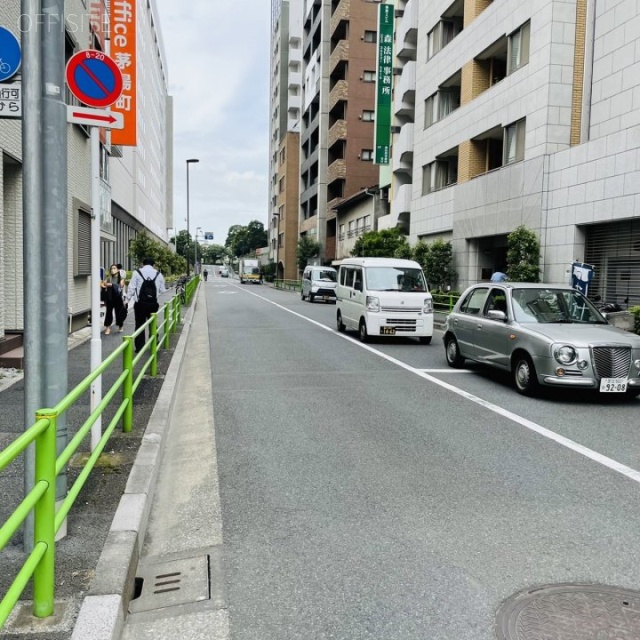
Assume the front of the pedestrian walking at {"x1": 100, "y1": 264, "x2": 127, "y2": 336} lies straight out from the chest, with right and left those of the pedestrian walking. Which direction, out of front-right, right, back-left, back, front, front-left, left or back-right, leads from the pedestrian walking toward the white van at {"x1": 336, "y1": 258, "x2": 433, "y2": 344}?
left

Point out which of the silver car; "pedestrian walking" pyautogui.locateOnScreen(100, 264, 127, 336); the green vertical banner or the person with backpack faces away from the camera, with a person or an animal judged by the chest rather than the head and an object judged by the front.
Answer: the person with backpack

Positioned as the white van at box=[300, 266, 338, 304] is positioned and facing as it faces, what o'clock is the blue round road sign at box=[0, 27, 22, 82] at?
The blue round road sign is roughly at 12 o'clock from the white van.

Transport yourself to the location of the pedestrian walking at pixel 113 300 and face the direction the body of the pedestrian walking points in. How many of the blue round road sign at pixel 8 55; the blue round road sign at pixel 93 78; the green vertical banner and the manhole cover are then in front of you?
3

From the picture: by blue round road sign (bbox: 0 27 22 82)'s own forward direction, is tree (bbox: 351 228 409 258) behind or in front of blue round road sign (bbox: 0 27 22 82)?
behind

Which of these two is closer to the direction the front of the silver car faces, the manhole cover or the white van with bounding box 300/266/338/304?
the manhole cover

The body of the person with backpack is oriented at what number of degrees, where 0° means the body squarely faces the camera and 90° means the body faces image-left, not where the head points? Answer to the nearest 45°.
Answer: approximately 180°

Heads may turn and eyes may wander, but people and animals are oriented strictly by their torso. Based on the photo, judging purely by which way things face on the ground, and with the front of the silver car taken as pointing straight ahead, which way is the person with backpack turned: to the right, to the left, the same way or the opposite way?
the opposite way

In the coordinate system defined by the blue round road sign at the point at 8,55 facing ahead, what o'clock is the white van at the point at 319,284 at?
The white van is roughly at 7 o'clock from the blue round road sign.

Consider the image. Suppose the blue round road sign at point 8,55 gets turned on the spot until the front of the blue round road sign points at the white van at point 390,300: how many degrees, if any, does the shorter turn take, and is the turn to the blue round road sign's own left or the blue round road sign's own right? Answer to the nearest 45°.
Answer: approximately 135° to the blue round road sign's own left

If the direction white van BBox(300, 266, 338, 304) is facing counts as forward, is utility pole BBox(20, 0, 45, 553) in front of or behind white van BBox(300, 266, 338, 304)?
in front

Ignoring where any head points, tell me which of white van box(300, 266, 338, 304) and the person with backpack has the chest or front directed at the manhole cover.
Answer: the white van

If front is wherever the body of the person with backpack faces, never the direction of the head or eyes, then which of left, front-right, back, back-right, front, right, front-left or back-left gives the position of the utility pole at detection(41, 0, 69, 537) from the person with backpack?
back

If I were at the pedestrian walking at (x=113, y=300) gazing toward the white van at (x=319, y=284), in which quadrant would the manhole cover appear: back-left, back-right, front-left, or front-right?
back-right

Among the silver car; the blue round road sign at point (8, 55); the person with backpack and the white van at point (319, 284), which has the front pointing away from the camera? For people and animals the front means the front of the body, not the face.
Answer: the person with backpack

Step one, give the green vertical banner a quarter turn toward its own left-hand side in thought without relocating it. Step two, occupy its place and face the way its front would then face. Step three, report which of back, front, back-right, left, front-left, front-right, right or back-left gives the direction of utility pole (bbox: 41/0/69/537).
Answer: right
